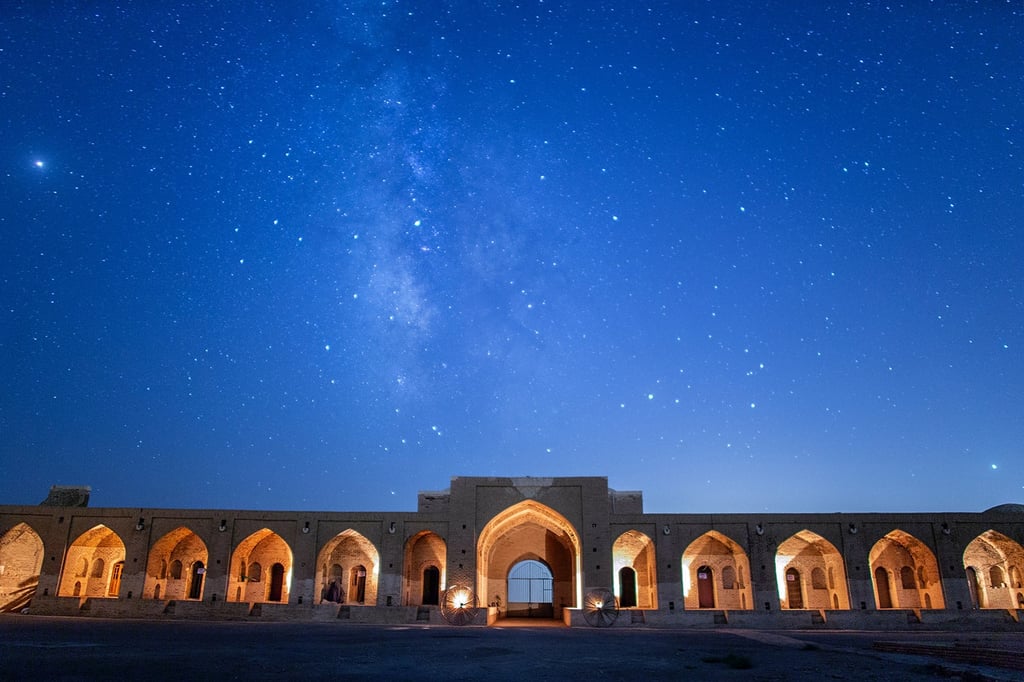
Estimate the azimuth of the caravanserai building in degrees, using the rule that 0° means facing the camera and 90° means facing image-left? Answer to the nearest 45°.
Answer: approximately 0°
